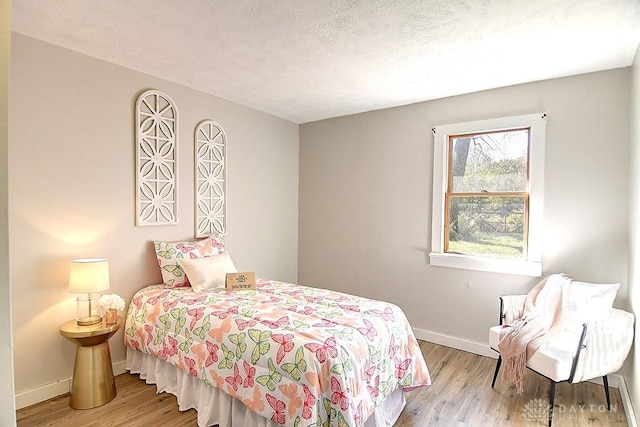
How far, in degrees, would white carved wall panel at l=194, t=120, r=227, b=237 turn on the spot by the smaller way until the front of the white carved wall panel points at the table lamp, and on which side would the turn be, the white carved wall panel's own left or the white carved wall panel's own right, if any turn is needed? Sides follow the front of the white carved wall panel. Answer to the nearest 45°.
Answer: approximately 90° to the white carved wall panel's own right

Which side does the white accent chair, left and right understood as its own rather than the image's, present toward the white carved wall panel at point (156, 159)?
front

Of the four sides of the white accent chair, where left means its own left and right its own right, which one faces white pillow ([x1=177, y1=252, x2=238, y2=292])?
front

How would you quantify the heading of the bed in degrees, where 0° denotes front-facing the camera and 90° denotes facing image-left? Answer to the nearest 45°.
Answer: approximately 315°

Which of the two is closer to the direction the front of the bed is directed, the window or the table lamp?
the window

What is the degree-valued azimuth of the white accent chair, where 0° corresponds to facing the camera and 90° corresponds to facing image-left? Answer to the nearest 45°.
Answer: approximately 45°

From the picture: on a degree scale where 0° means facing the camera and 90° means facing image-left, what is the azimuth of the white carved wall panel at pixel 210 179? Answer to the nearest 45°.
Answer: approximately 315°

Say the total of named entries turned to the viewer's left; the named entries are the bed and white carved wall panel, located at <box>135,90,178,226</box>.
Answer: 0

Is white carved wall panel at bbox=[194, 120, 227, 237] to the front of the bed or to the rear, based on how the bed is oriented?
to the rear

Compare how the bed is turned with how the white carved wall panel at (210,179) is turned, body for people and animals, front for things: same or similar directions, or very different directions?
same or similar directions

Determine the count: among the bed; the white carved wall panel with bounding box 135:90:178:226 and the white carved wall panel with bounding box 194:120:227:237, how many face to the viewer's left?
0

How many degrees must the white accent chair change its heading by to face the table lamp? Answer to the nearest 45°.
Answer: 0° — it already faces it

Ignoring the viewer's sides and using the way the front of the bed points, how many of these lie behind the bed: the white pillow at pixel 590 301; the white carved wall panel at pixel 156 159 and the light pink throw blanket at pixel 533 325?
1
